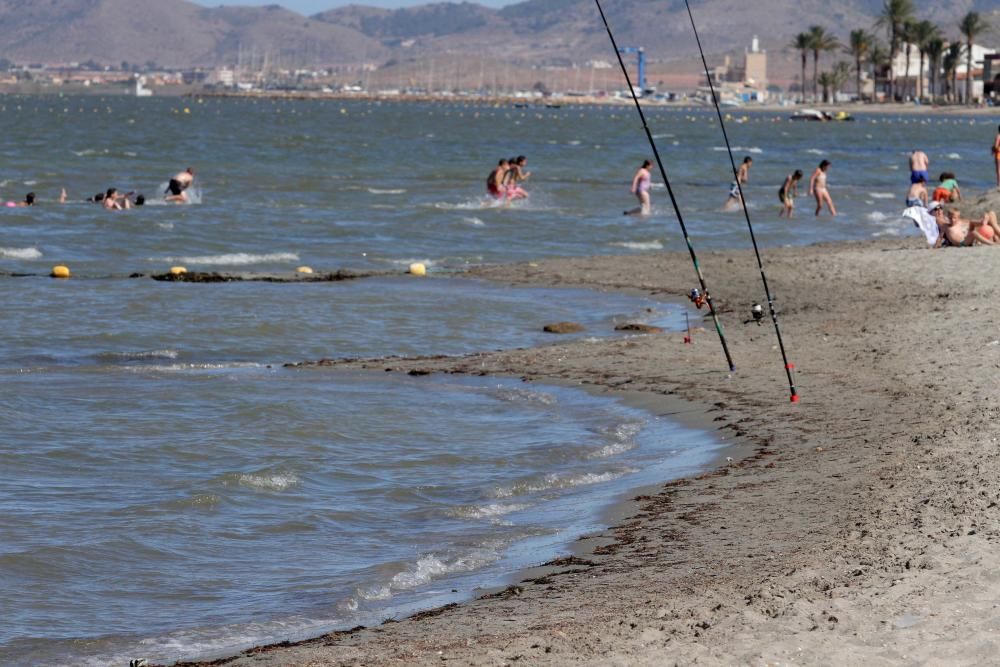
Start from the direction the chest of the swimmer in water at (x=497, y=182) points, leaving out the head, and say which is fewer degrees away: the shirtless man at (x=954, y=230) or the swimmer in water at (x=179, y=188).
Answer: the shirtless man

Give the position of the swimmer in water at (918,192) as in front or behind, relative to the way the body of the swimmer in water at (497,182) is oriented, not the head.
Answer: in front

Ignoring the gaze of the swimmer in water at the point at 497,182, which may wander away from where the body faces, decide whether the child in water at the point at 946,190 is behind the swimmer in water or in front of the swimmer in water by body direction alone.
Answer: in front

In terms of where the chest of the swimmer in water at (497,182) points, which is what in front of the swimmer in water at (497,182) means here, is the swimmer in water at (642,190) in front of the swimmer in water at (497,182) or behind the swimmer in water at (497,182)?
in front
